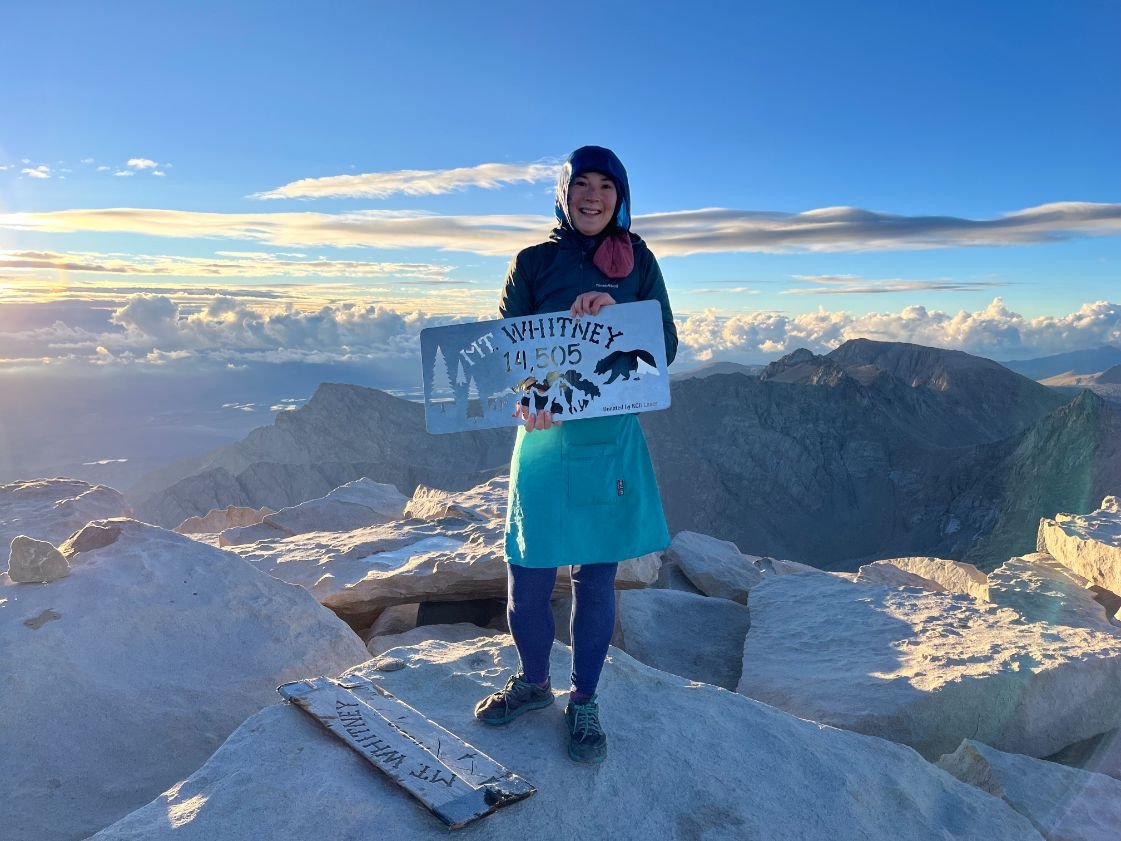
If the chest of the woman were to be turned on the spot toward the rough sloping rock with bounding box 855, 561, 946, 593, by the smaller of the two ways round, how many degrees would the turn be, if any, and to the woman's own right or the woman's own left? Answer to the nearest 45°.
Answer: approximately 135° to the woman's own left

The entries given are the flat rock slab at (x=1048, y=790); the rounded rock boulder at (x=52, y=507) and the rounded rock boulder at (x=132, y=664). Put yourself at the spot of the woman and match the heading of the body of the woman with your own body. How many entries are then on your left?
1

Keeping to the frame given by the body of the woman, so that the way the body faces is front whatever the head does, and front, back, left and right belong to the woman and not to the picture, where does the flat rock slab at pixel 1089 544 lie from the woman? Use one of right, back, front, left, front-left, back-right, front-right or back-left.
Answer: back-left

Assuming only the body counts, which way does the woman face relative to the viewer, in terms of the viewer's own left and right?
facing the viewer

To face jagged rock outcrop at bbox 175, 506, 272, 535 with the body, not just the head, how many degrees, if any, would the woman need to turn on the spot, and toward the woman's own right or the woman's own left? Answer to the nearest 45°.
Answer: approximately 135° to the woman's own right

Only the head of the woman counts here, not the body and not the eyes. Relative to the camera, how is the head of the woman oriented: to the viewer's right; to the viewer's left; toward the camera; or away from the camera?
toward the camera

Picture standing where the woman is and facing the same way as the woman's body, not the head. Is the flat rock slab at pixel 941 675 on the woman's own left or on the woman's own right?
on the woman's own left

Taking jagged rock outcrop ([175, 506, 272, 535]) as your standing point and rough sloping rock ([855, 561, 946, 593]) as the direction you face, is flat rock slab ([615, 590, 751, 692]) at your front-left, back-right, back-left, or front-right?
front-right

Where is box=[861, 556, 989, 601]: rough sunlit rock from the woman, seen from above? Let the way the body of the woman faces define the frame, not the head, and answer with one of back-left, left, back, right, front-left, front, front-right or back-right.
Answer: back-left

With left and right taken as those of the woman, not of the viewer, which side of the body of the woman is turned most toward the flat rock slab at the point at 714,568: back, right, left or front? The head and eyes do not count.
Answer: back
